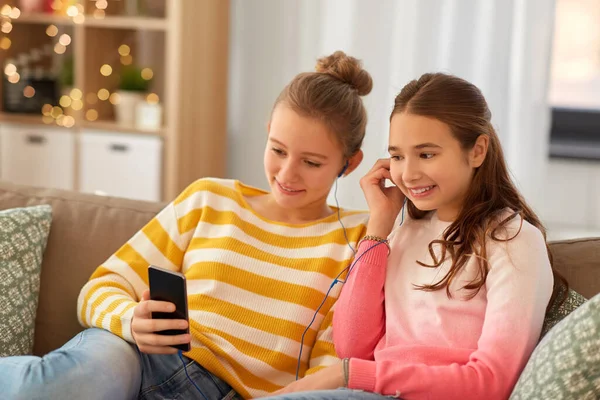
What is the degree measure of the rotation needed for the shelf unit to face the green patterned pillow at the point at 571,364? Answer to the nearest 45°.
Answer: approximately 45° to its left

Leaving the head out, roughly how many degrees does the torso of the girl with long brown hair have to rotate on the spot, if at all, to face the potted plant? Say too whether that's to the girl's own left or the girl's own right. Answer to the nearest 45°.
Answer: approximately 90° to the girl's own right
